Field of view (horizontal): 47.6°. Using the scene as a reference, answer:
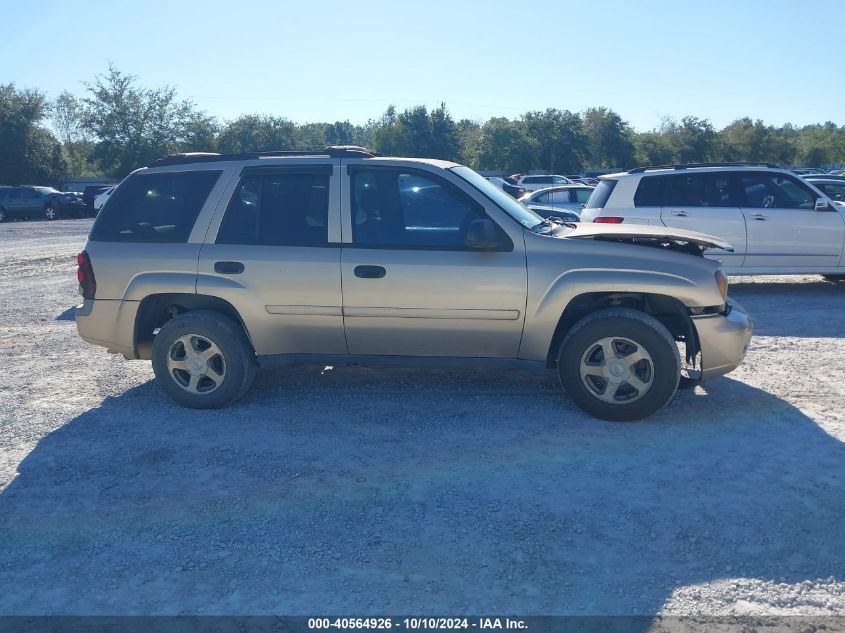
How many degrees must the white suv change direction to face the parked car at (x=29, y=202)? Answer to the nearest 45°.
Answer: approximately 135° to its left

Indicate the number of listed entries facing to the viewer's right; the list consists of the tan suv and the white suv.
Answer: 2

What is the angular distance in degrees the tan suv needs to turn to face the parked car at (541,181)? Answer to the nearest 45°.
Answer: approximately 90° to its left

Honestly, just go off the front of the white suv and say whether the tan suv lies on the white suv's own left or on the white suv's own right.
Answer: on the white suv's own right

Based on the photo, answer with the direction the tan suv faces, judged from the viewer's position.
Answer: facing to the right of the viewer

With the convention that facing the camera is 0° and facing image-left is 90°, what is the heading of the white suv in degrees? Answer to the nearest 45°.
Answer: approximately 270°

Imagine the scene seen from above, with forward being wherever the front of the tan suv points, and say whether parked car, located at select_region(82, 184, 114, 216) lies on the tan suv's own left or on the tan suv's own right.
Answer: on the tan suv's own left

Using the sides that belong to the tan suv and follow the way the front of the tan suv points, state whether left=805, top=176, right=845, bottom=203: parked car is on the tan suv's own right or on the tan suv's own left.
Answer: on the tan suv's own left

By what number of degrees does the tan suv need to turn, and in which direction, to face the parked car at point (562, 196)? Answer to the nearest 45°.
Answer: approximately 90° to its left

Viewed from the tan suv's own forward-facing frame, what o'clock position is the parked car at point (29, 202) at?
The parked car is roughly at 8 o'clock from the tan suv.
